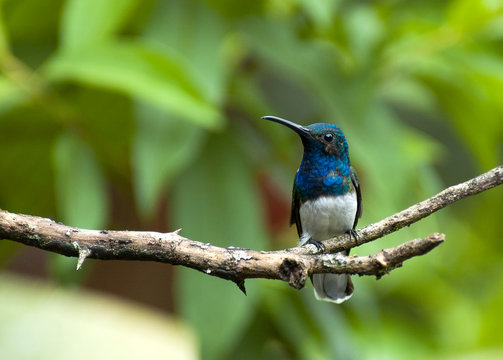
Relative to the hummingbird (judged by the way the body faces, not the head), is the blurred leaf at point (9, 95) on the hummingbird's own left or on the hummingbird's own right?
on the hummingbird's own right

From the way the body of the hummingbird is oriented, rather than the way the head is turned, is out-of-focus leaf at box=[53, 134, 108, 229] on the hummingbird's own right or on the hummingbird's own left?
on the hummingbird's own right

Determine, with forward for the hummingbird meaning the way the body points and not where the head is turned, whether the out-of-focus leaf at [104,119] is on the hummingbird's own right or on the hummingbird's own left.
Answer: on the hummingbird's own right

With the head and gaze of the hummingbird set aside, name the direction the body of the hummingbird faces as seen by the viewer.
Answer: toward the camera
